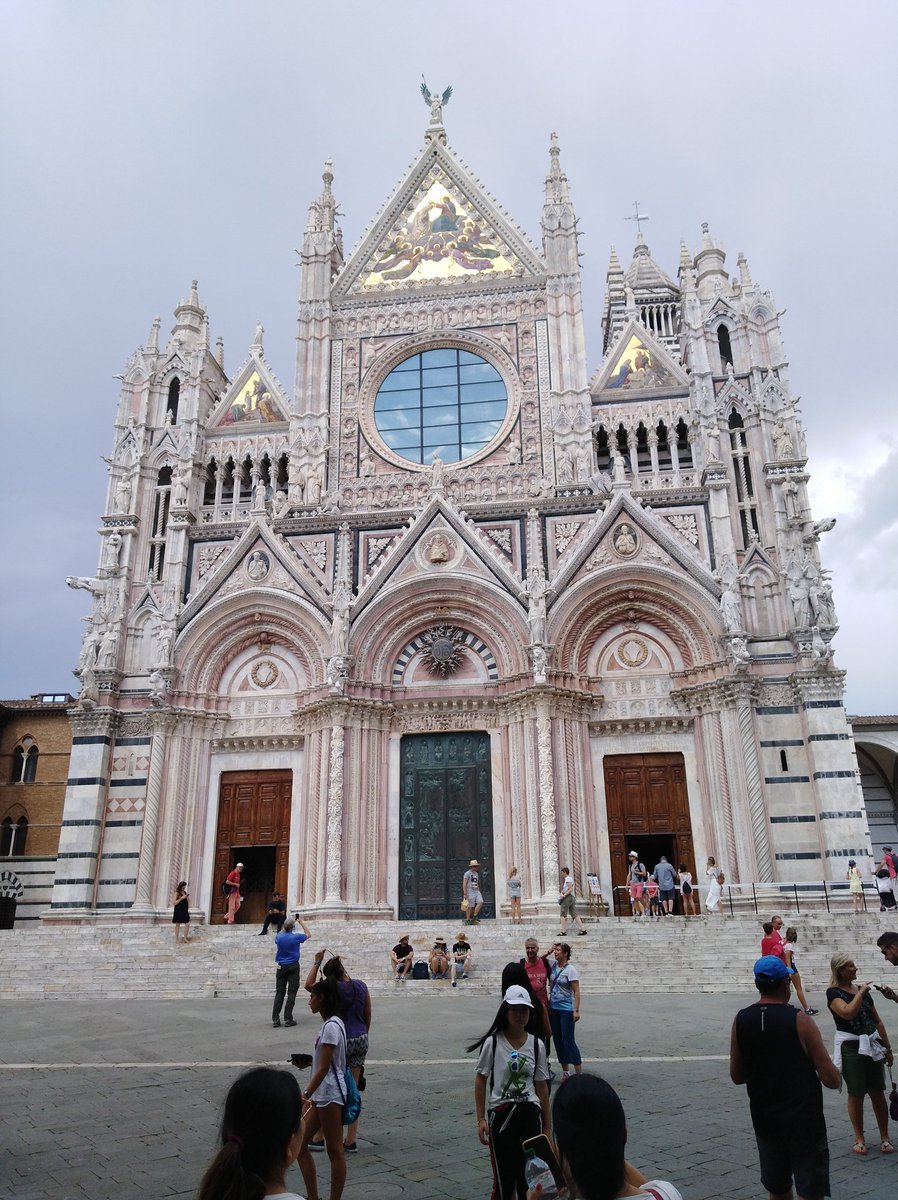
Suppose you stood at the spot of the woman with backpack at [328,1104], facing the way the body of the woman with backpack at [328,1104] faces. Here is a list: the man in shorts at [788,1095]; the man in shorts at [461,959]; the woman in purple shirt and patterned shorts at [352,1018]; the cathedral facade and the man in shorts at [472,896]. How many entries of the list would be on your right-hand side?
4

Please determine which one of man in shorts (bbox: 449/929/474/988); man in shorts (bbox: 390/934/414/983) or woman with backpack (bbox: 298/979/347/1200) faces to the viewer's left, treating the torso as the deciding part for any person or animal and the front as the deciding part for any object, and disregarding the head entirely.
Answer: the woman with backpack

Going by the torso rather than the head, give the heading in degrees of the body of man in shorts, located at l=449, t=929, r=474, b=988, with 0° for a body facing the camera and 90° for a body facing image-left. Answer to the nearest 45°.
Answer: approximately 0°

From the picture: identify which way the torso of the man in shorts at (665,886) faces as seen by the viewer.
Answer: away from the camera

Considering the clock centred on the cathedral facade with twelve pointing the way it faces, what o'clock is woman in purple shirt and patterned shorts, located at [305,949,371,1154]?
The woman in purple shirt and patterned shorts is roughly at 12 o'clock from the cathedral facade.

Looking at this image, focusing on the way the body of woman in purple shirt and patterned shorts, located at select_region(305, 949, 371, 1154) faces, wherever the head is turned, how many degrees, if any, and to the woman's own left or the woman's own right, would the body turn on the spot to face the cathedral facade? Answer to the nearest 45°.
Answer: approximately 45° to the woman's own right

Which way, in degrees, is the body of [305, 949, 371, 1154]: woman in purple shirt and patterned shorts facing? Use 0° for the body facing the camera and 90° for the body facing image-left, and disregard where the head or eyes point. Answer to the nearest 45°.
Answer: approximately 135°

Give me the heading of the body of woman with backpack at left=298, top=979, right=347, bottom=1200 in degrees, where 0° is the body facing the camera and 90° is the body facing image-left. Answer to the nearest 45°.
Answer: approximately 90°

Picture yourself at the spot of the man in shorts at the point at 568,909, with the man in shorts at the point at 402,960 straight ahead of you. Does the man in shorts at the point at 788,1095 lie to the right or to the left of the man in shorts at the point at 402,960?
left

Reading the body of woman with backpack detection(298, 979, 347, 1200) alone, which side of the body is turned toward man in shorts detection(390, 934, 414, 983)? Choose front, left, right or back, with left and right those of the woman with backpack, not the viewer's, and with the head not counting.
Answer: right
